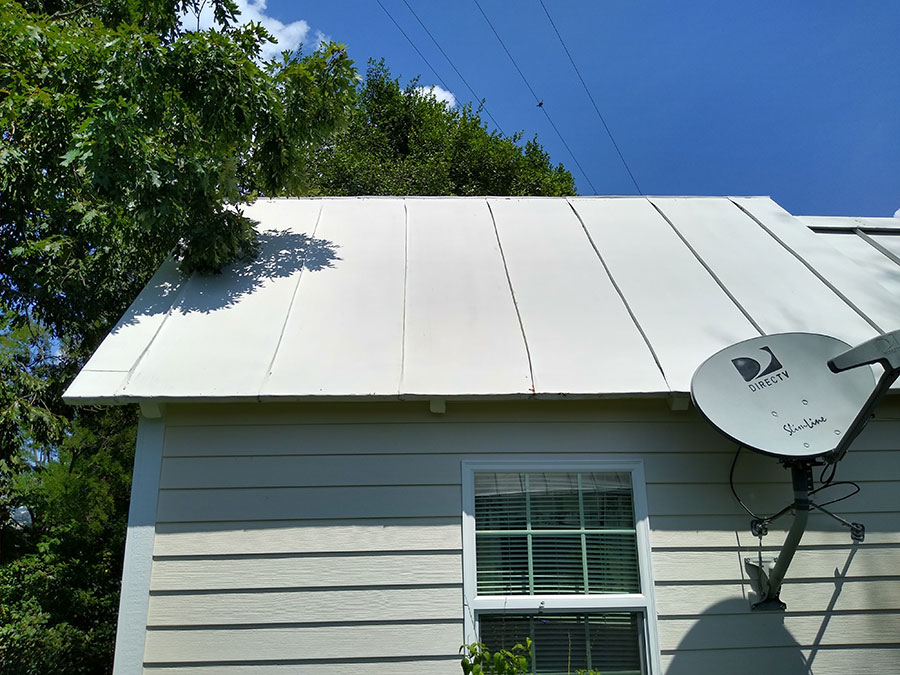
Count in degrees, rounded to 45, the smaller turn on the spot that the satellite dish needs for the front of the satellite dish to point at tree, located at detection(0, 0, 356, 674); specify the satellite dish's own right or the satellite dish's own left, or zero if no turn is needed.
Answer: approximately 135° to the satellite dish's own right

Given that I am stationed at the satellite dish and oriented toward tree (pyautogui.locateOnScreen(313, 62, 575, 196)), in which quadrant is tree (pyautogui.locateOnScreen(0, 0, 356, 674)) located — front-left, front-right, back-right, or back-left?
front-left

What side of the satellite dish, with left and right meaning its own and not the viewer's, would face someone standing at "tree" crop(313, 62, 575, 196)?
back

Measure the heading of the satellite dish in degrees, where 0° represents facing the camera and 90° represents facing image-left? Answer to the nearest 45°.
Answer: approximately 315°
